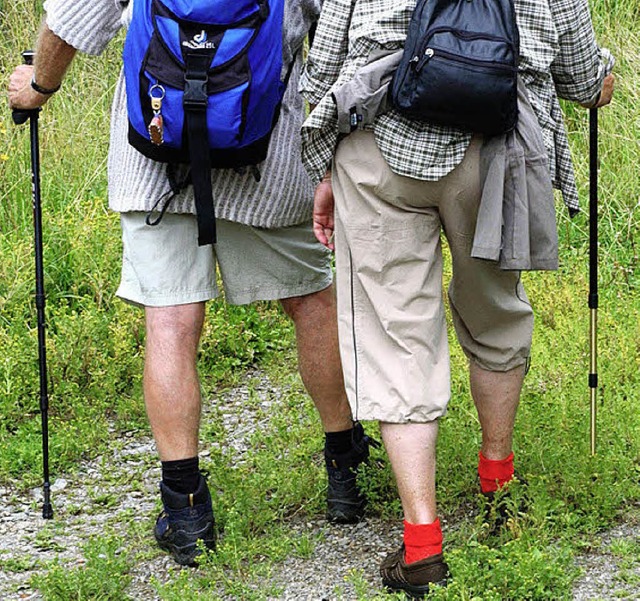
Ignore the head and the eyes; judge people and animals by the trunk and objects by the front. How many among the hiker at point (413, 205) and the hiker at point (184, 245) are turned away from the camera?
2

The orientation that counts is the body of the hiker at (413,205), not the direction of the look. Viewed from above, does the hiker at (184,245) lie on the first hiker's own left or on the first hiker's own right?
on the first hiker's own left

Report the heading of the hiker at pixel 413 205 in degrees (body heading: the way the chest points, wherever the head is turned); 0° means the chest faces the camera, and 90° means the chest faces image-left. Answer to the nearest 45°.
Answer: approximately 180°

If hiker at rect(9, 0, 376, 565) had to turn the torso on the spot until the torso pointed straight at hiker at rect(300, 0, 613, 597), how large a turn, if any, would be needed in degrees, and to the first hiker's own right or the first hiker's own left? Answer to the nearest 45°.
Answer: approximately 135° to the first hiker's own right

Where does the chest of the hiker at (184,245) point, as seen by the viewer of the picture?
away from the camera
